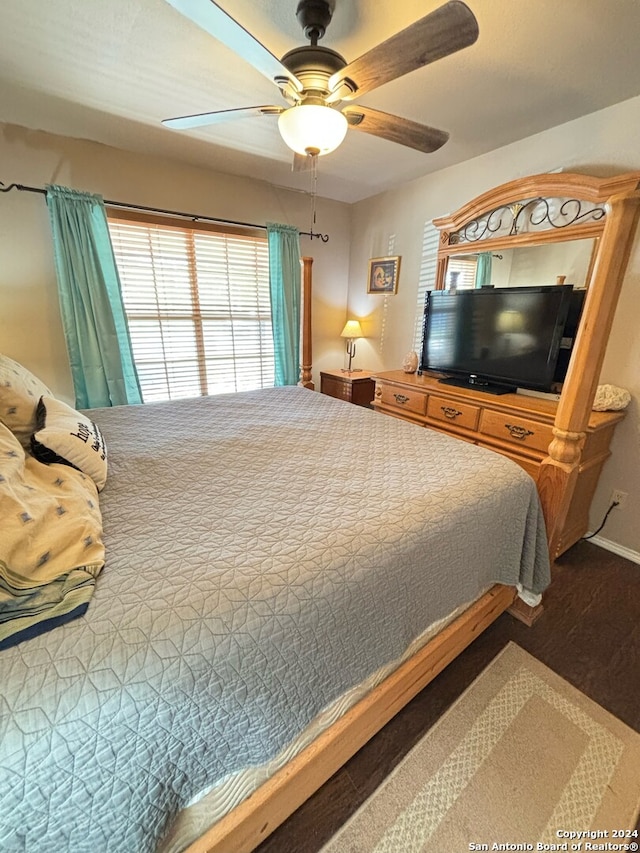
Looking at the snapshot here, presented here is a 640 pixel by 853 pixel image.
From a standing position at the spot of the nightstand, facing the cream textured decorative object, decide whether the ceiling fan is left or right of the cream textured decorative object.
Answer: right

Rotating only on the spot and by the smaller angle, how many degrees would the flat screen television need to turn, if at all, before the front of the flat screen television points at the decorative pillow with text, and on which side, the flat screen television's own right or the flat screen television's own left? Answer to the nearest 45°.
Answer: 0° — it already faces it

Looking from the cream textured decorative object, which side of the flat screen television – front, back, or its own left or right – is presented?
left

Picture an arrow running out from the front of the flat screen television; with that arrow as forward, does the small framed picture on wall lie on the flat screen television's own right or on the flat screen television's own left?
on the flat screen television's own right

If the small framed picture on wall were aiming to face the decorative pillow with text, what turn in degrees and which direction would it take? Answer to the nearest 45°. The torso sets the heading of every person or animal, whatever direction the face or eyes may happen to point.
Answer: approximately 45° to its left

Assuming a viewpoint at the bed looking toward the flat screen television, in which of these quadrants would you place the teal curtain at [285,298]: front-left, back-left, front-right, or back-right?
front-left

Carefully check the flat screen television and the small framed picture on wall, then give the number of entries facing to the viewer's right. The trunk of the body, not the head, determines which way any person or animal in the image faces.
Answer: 0

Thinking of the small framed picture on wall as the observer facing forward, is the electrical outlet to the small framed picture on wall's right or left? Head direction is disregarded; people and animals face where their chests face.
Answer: on its left

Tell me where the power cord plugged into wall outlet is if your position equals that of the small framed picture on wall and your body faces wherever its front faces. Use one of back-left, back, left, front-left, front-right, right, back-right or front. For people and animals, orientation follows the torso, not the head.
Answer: left

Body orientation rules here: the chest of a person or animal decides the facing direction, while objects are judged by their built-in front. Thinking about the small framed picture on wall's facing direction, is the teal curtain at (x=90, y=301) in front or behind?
in front

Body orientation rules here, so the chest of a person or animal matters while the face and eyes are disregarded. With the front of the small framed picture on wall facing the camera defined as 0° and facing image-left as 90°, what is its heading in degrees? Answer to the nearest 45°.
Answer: approximately 45°

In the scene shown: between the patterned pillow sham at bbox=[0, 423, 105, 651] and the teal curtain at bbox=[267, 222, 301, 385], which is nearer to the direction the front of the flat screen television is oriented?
the patterned pillow sham

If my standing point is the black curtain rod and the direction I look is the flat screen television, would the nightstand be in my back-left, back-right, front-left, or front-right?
front-left

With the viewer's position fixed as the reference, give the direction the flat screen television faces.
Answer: facing the viewer and to the left of the viewer

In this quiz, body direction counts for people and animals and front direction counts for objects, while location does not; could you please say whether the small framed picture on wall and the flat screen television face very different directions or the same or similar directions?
same or similar directions
